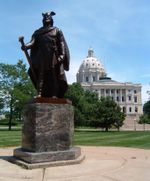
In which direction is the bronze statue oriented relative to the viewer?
toward the camera
